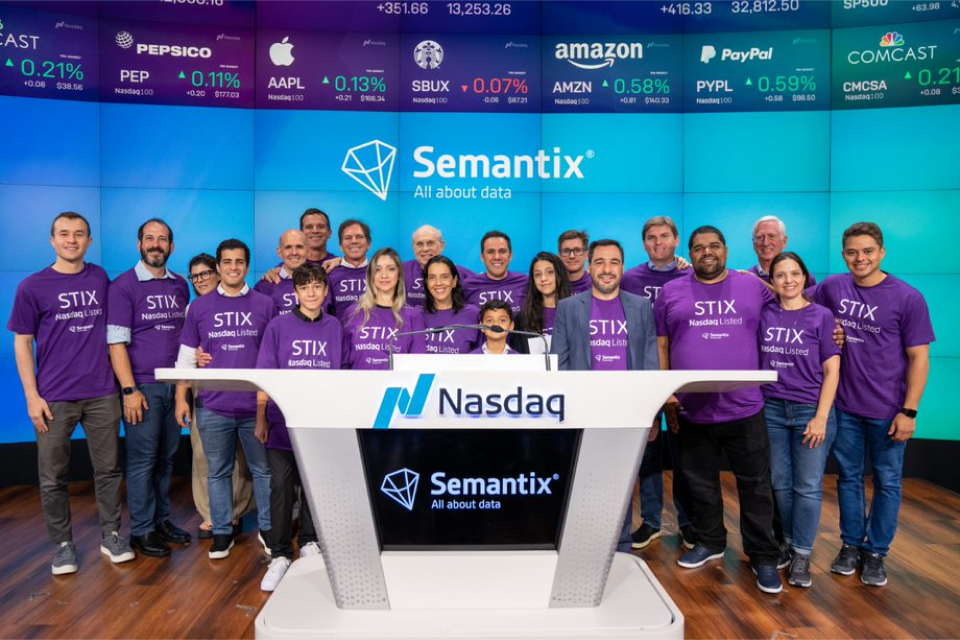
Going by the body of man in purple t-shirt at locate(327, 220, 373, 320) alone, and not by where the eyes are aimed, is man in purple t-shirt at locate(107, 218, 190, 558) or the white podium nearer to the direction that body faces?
the white podium

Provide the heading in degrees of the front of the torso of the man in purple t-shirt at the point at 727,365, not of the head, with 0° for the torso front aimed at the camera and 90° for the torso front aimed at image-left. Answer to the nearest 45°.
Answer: approximately 0°

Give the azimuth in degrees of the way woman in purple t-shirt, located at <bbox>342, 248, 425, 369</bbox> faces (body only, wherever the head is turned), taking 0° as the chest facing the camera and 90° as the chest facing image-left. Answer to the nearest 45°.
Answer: approximately 0°

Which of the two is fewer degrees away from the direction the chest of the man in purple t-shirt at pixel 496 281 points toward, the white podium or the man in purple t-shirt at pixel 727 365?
the white podium

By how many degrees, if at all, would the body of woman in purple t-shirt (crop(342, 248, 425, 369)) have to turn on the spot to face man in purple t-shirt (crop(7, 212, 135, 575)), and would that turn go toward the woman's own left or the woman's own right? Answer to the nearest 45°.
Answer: approximately 90° to the woman's own right

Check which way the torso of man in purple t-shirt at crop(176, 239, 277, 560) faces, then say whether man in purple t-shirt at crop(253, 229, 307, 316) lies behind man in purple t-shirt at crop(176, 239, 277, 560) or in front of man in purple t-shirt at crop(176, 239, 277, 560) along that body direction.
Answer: behind

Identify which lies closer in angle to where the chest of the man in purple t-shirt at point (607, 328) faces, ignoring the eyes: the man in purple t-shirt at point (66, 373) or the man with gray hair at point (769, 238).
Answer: the man in purple t-shirt

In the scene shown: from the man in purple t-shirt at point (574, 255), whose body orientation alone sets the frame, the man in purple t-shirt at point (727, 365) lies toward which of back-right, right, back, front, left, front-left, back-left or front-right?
front-left

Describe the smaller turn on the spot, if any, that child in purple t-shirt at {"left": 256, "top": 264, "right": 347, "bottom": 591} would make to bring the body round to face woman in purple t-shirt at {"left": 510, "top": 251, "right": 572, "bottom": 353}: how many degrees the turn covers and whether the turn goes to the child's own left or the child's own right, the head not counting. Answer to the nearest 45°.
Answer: approximately 90° to the child's own left
